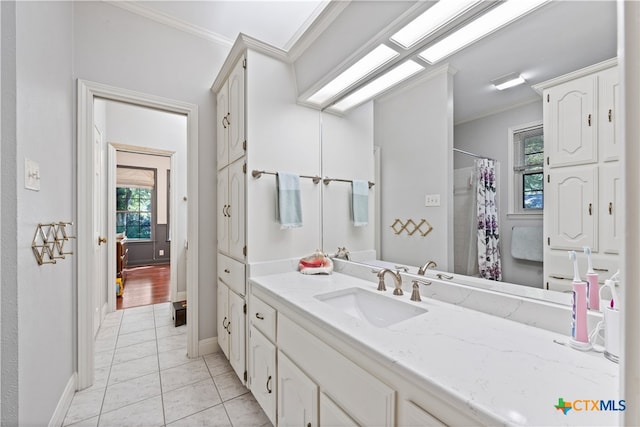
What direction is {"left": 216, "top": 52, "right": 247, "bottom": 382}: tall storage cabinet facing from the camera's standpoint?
to the viewer's left

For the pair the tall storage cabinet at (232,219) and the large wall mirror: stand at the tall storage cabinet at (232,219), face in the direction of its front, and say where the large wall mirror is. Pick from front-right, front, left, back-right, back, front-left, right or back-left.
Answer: back-left

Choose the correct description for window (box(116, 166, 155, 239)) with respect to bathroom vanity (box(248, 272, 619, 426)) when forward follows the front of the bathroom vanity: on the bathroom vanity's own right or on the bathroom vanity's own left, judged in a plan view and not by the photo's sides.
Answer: on the bathroom vanity's own right

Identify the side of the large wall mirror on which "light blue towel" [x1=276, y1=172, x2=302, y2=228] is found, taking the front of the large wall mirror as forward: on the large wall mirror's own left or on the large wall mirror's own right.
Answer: on the large wall mirror's own right

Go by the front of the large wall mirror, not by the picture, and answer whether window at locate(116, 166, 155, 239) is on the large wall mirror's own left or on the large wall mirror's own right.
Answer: on the large wall mirror's own right

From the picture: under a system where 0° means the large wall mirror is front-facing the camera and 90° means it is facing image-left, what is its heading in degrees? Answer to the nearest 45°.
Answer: approximately 45°

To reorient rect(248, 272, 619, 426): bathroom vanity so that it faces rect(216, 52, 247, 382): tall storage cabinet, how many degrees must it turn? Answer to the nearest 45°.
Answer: approximately 90° to its right

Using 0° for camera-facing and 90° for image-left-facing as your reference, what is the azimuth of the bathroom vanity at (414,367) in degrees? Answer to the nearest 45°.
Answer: approximately 45°
